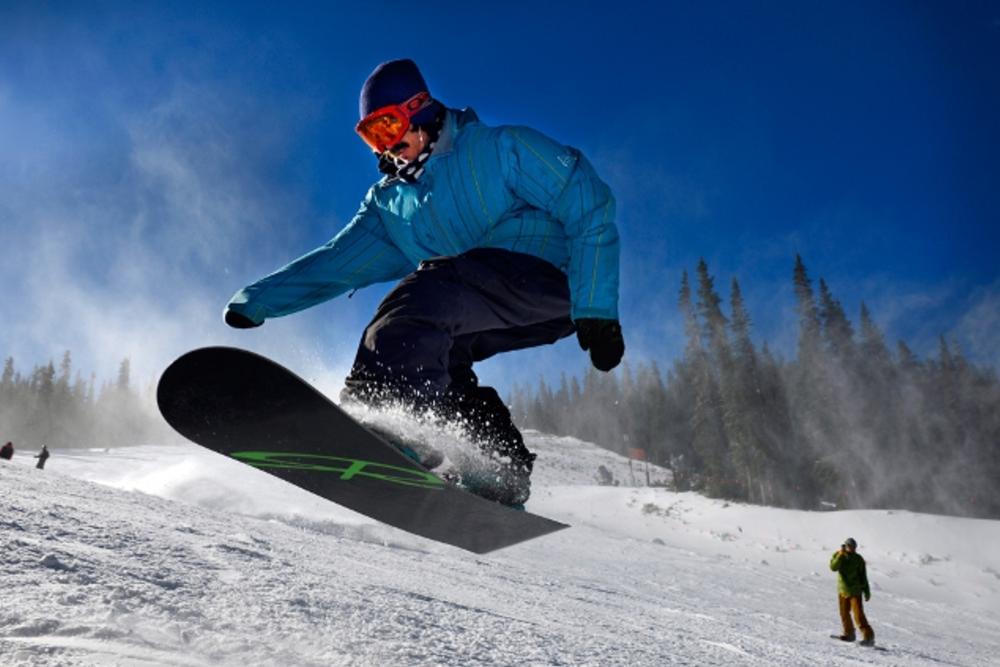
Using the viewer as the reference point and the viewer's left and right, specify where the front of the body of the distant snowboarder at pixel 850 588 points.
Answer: facing the viewer and to the left of the viewer

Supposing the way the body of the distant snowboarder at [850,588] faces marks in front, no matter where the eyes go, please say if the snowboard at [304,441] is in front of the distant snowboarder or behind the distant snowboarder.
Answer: in front

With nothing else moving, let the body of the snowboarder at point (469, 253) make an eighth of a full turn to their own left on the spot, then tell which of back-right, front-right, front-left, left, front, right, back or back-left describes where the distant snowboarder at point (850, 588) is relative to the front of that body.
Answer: back-left
